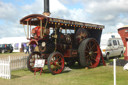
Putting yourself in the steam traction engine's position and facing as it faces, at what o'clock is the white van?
The white van is roughly at 6 o'clock from the steam traction engine.

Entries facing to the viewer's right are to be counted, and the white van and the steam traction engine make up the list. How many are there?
0

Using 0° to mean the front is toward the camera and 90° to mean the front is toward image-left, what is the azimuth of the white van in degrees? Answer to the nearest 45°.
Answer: approximately 45°

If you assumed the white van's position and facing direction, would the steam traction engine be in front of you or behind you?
in front

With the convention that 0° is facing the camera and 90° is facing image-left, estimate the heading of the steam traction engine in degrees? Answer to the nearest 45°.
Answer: approximately 45°
